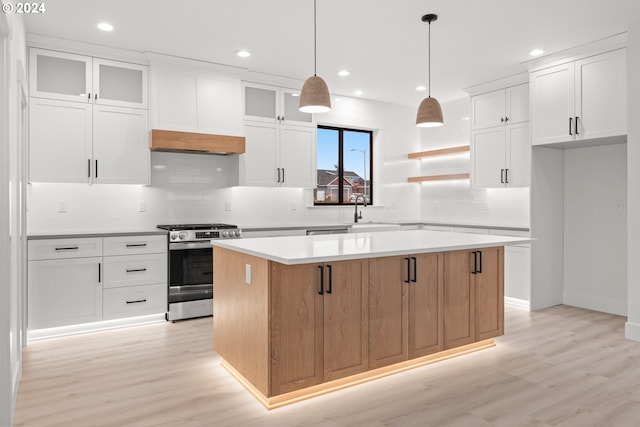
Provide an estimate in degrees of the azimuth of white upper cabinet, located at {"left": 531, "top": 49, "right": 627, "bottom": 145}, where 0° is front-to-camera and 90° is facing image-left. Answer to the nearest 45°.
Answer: approximately 45°

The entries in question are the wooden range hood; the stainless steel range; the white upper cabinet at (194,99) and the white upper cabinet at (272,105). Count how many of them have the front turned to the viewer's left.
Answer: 0

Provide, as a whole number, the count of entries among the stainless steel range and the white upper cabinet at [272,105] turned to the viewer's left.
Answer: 0

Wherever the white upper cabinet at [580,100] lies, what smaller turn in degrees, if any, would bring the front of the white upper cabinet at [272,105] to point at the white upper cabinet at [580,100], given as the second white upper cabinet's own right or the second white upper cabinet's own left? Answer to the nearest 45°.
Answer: approximately 45° to the second white upper cabinet's own left

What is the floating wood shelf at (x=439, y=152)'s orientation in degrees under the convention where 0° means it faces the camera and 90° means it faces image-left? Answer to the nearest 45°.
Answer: approximately 45°

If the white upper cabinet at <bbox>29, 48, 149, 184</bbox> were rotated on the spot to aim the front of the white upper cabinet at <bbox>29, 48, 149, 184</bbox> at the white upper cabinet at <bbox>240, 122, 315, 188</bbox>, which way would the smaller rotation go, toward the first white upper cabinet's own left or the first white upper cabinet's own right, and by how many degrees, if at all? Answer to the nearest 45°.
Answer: approximately 90° to the first white upper cabinet's own left

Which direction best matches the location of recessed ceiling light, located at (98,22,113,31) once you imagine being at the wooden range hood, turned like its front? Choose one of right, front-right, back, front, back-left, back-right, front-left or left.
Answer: right

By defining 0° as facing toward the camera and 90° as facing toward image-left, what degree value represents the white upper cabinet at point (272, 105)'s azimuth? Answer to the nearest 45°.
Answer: approximately 315°

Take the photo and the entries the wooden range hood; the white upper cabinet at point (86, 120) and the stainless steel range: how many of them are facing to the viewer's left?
0

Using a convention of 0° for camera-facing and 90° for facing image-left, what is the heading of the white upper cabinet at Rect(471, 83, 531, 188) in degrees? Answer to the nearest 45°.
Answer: approximately 45°

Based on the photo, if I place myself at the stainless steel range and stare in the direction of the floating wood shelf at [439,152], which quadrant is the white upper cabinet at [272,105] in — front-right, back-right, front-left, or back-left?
front-left

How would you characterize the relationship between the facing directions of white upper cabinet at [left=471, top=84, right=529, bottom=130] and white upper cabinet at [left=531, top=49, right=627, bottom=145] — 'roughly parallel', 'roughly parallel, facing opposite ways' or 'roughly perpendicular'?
roughly parallel

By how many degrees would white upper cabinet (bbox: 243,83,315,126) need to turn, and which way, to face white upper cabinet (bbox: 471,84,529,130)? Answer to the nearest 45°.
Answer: approximately 45° to its left

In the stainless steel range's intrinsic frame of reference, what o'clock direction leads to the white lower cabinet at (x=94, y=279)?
The white lower cabinet is roughly at 4 o'clock from the stainless steel range.

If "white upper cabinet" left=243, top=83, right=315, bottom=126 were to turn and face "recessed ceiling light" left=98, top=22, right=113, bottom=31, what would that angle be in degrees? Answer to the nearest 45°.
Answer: approximately 90° to its right

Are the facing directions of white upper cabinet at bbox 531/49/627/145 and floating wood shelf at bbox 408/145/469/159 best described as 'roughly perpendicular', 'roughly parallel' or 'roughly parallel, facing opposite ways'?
roughly parallel

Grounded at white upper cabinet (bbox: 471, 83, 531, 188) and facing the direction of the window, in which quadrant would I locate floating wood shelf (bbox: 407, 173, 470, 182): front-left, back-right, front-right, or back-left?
front-right

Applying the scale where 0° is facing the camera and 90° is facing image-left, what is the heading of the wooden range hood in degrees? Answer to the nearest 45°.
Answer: approximately 315°

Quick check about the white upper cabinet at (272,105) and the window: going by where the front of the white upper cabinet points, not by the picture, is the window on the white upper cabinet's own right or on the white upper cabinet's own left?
on the white upper cabinet's own left
